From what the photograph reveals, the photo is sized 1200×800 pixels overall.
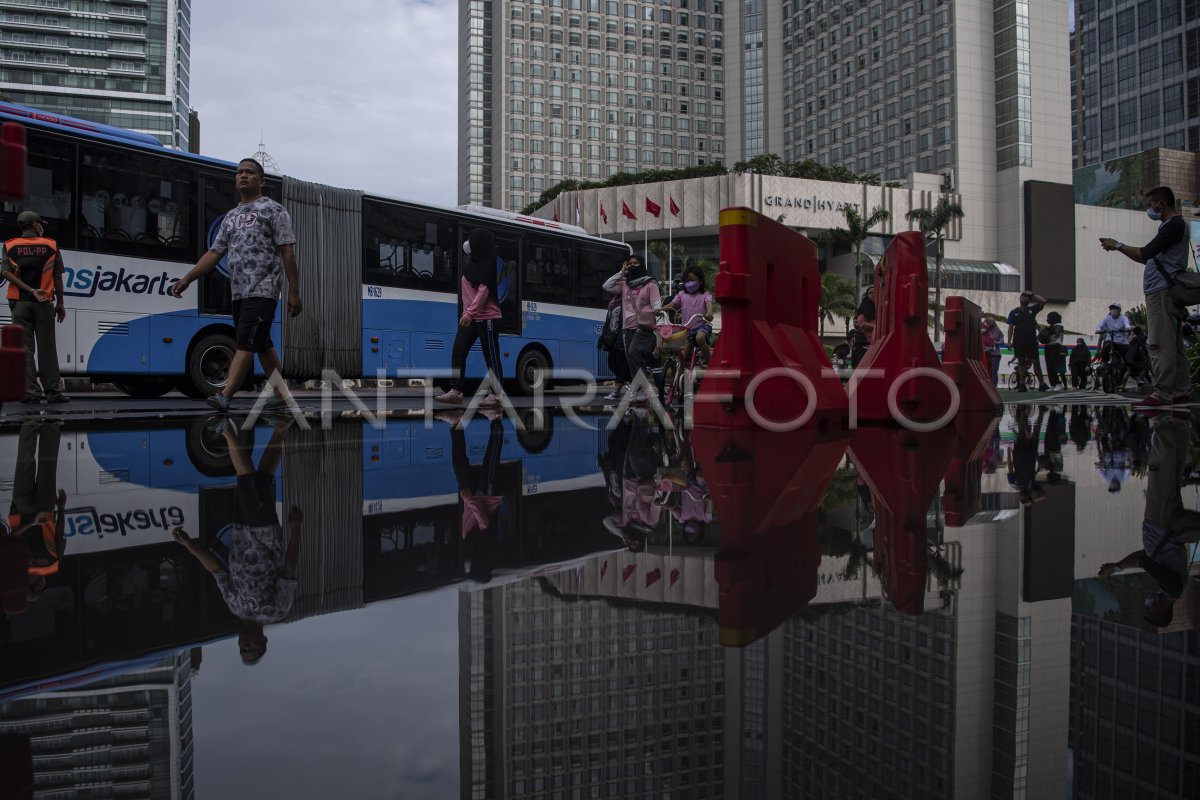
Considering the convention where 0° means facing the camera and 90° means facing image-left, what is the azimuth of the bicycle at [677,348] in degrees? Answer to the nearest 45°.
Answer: approximately 45°

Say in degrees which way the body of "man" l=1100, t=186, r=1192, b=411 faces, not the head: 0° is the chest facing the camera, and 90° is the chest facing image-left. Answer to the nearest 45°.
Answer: approximately 90°

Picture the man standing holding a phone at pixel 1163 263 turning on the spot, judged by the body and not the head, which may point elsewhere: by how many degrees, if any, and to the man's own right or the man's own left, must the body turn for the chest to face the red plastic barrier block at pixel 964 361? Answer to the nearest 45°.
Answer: approximately 45° to the man's own right

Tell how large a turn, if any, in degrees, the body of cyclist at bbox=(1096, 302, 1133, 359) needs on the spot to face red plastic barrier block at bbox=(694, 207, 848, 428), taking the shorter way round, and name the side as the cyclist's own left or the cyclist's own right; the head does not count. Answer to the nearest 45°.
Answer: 0° — they already face it

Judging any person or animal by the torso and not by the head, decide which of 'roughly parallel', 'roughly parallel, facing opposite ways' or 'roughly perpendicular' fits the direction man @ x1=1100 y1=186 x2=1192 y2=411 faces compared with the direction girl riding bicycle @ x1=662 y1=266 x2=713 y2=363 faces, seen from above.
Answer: roughly perpendicular

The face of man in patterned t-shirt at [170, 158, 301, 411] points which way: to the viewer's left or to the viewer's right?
to the viewer's left

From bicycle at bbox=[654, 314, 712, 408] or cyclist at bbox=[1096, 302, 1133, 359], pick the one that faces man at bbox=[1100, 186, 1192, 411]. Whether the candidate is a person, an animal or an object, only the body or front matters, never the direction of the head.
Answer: the cyclist

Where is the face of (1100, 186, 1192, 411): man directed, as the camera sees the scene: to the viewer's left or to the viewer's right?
to the viewer's left

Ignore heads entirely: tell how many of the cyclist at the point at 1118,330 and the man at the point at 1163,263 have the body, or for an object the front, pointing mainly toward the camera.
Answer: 1
